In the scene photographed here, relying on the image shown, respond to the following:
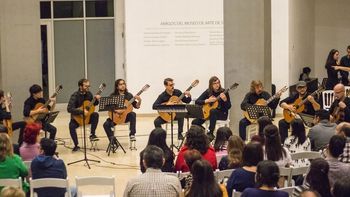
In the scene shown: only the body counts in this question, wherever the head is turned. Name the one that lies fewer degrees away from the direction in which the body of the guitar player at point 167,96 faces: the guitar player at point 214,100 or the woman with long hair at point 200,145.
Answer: the woman with long hair

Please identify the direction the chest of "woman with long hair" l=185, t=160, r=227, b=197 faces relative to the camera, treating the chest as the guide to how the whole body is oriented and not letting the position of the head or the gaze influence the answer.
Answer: away from the camera

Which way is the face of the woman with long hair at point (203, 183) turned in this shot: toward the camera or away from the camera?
away from the camera

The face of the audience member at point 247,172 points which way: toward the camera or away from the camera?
away from the camera

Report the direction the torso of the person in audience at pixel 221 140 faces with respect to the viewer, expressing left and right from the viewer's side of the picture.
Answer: facing away from the viewer

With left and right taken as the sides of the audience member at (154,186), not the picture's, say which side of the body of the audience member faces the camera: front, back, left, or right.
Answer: back

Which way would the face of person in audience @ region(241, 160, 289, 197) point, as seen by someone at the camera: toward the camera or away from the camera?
away from the camera

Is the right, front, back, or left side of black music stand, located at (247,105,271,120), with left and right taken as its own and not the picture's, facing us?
back

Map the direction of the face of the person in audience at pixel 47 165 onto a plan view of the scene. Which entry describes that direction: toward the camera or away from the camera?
away from the camera

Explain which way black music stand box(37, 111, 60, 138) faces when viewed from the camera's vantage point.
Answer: facing away from the viewer and to the left of the viewer

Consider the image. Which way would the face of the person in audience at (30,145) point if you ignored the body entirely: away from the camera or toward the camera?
away from the camera

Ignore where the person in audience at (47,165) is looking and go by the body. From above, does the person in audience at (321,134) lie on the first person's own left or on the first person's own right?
on the first person's own right

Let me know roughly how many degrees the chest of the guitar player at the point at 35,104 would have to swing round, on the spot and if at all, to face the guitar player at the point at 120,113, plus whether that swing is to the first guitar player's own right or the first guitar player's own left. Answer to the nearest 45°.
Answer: approximately 45° to the first guitar player's own left

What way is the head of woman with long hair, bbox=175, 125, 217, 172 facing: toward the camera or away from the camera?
away from the camera

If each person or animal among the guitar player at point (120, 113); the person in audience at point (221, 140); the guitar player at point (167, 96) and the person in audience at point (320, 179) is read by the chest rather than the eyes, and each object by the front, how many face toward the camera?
2

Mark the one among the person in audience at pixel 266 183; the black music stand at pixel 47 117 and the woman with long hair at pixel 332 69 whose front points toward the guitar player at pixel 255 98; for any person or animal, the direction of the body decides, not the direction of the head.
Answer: the person in audience

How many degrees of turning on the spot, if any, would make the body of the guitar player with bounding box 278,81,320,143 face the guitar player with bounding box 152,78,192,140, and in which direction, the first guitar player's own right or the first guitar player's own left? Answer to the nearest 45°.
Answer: approximately 45° to the first guitar player's own right
